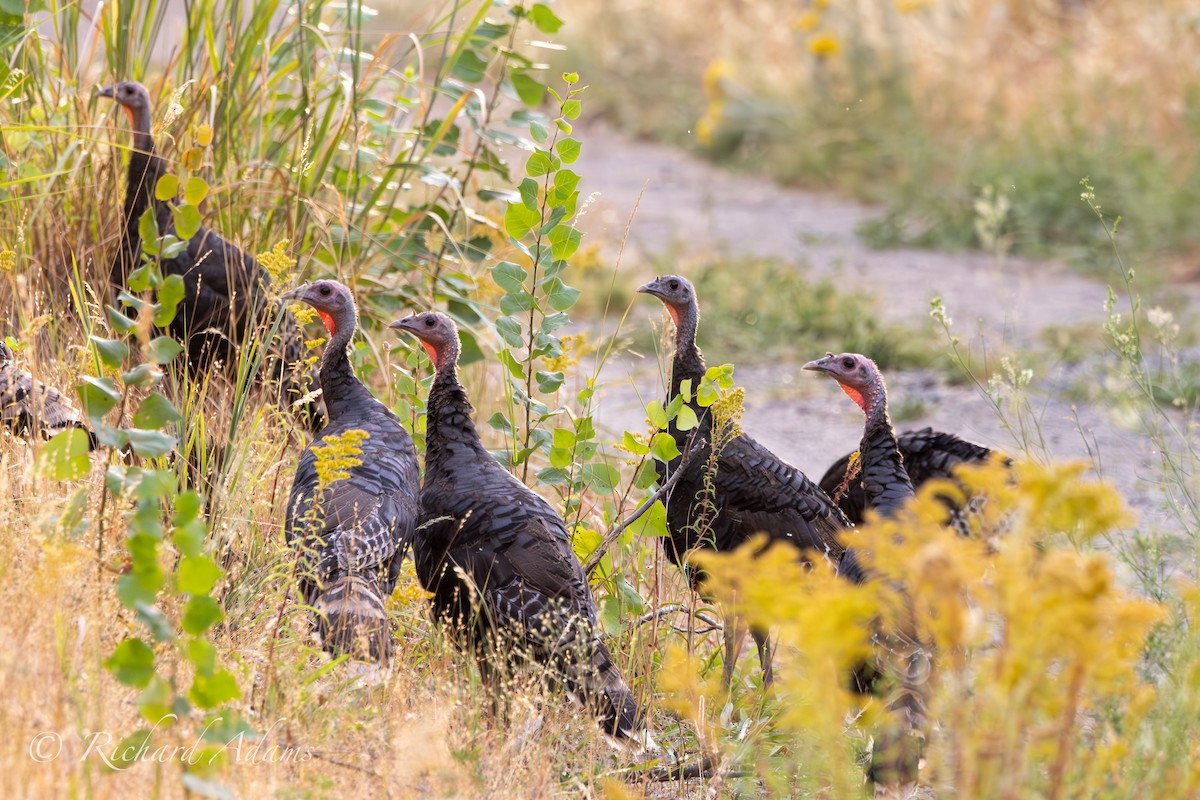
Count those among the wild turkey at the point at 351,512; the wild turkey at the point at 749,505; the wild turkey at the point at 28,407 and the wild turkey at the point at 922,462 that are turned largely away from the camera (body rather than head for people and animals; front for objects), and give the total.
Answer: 1

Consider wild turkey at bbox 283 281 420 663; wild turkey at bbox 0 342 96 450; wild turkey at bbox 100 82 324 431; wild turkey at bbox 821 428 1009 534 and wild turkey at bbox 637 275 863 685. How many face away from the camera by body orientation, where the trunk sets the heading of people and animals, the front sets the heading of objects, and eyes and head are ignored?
1

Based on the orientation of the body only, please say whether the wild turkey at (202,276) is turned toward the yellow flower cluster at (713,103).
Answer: no

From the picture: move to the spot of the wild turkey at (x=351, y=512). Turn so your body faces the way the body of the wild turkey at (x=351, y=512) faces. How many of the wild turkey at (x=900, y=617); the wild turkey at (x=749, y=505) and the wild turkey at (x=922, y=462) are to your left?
0

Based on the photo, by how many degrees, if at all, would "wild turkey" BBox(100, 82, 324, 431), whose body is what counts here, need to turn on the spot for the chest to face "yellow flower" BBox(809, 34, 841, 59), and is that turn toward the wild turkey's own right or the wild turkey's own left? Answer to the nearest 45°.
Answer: approximately 135° to the wild turkey's own right

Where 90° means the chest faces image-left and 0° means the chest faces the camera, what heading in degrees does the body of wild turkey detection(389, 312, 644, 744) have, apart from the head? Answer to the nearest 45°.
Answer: approximately 135°

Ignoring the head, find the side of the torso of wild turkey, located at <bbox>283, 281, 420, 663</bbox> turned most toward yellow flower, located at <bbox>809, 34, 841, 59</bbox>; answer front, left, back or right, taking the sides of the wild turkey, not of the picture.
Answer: front

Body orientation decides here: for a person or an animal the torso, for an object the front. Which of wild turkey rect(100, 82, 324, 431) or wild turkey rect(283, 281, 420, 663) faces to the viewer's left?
wild turkey rect(100, 82, 324, 431)

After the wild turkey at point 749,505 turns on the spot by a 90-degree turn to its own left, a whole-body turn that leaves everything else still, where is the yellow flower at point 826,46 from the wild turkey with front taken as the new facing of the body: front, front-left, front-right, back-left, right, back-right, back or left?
back

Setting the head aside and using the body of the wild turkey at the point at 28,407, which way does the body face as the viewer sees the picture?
to the viewer's left

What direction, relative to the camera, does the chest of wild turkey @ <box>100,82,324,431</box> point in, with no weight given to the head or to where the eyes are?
to the viewer's left

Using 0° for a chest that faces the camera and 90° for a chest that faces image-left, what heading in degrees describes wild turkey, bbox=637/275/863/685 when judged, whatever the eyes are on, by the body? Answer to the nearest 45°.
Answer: approximately 90°

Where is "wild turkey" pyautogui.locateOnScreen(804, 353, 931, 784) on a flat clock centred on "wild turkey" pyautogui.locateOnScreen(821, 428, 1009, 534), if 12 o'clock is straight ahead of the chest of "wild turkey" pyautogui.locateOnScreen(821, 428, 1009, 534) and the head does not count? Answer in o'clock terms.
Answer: "wild turkey" pyautogui.locateOnScreen(804, 353, 931, 784) is roughly at 9 o'clock from "wild turkey" pyautogui.locateOnScreen(821, 428, 1009, 534).

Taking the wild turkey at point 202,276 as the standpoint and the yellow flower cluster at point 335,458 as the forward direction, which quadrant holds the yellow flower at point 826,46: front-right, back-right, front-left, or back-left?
back-left

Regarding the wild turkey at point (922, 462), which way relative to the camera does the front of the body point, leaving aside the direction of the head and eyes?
to the viewer's left

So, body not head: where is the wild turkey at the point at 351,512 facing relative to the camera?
away from the camera

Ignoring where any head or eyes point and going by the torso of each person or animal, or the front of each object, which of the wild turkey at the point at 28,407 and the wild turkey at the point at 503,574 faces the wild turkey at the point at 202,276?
the wild turkey at the point at 503,574

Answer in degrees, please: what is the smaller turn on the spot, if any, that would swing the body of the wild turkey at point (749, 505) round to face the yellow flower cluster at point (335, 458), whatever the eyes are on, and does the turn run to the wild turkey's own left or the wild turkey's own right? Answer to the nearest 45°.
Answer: approximately 45° to the wild turkey's own left
